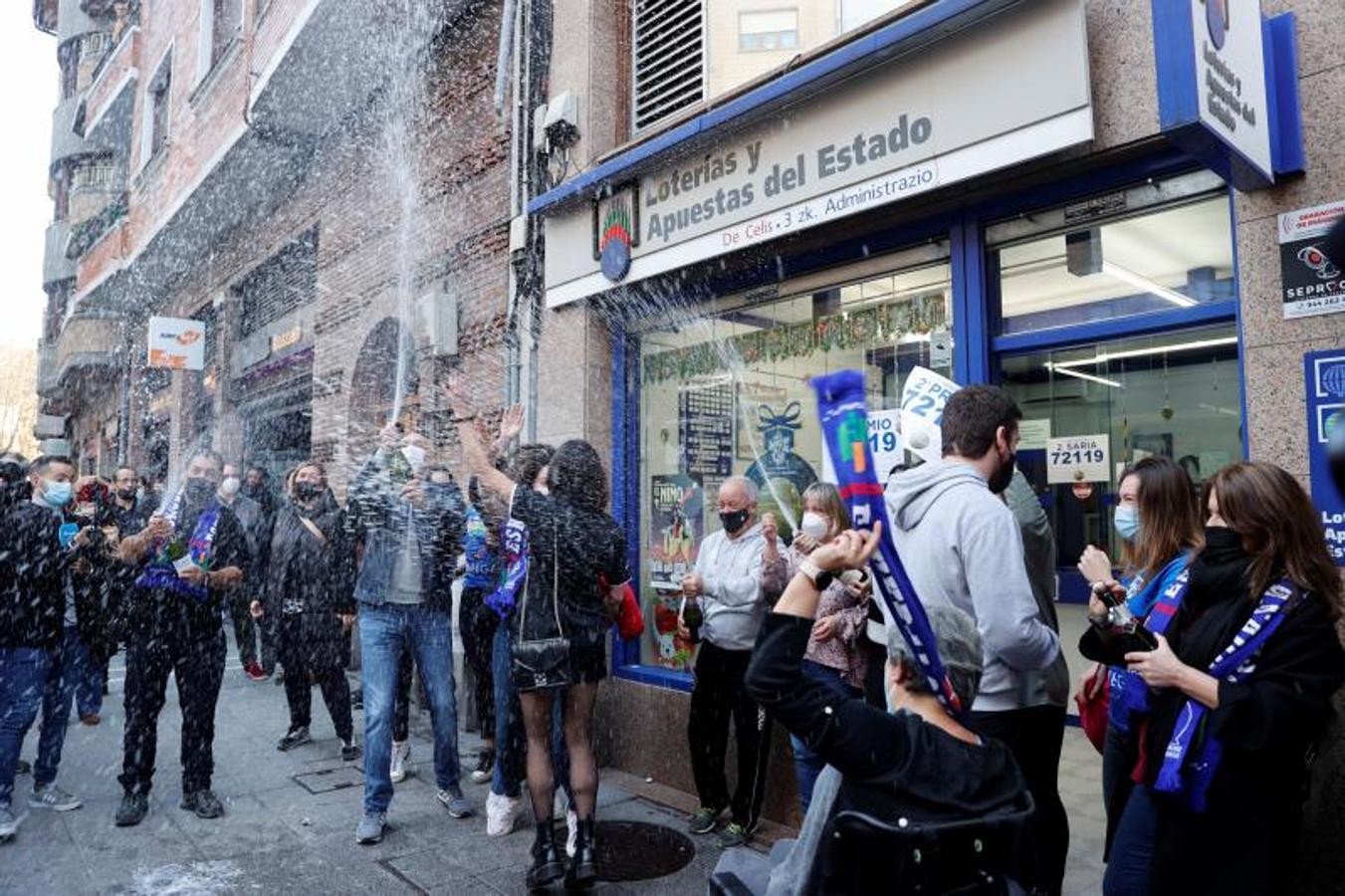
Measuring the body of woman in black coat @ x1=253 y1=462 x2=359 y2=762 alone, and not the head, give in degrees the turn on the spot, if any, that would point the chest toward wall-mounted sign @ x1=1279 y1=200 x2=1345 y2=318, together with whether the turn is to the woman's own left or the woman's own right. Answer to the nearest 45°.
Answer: approximately 45° to the woman's own left

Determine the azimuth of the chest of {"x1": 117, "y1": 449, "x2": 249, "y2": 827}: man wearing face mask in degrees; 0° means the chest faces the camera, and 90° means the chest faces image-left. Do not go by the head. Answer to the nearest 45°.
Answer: approximately 0°

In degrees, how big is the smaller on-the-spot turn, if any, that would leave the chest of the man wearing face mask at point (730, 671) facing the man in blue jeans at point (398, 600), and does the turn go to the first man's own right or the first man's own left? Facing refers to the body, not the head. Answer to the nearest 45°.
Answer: approximately 45° to the first man's own right

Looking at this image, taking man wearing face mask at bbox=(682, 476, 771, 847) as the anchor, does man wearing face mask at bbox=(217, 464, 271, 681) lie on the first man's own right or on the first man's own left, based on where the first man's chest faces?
on the first man's own right

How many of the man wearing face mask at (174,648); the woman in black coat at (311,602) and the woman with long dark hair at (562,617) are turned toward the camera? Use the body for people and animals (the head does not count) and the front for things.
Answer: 2

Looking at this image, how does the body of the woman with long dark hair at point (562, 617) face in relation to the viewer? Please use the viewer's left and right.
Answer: facing away from the viewer

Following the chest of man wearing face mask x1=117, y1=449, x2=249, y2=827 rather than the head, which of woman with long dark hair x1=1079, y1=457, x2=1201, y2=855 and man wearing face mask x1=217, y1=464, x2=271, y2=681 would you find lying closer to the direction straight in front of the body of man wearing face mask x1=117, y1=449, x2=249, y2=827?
the woman with long dark hair
